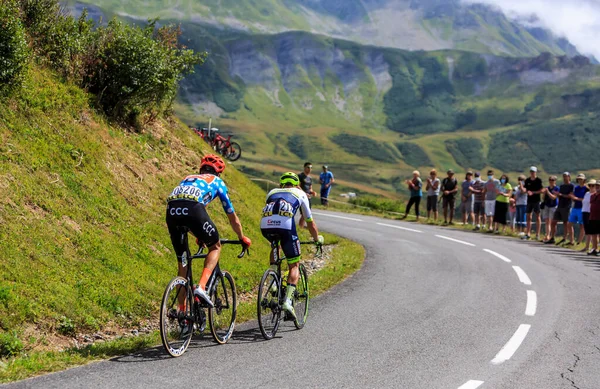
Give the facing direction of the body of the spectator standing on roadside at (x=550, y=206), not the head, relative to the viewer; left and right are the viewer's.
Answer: facing the viewer and to the left of the viewer

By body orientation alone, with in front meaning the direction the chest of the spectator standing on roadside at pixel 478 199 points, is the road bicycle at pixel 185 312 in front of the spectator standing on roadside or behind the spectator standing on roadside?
in front

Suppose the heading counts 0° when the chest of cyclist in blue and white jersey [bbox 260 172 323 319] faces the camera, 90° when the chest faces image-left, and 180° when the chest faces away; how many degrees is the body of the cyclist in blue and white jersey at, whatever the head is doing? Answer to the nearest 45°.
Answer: approximately 225°

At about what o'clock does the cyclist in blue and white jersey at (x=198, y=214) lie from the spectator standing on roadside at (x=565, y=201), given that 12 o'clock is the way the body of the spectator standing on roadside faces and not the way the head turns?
The cyclist in blue and white jersey is roughly at 11 o'clock from the spectator standing on roadside.

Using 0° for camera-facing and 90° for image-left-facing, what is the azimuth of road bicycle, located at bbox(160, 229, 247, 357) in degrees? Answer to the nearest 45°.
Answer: approximately 225°

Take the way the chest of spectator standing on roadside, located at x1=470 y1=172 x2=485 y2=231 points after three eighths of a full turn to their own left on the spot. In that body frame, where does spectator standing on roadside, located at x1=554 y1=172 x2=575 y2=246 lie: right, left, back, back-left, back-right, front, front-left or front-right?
front-right

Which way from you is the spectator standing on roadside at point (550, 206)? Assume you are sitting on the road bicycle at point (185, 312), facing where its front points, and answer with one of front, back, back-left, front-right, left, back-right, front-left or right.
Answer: front

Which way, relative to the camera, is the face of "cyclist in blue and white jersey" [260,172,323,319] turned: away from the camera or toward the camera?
away from the camera

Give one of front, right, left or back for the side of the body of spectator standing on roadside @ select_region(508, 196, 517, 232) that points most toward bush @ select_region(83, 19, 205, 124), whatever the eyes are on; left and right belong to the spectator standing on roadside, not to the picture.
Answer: front

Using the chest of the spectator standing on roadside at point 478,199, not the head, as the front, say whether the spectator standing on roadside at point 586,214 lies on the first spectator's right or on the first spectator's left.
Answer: on the first spectator's left

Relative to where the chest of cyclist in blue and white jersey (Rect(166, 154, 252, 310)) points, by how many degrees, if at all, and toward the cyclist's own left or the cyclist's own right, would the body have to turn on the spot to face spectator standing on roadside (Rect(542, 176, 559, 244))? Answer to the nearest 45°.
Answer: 0° — they already face them

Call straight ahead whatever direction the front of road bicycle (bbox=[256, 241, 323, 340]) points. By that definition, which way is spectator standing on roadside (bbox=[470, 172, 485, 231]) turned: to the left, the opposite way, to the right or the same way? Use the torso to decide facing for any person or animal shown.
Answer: the opposite way

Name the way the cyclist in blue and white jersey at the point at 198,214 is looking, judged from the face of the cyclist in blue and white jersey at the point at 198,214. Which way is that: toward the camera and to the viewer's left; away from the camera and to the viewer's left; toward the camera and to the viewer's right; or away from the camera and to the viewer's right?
away from the camera and to the viewer's right
